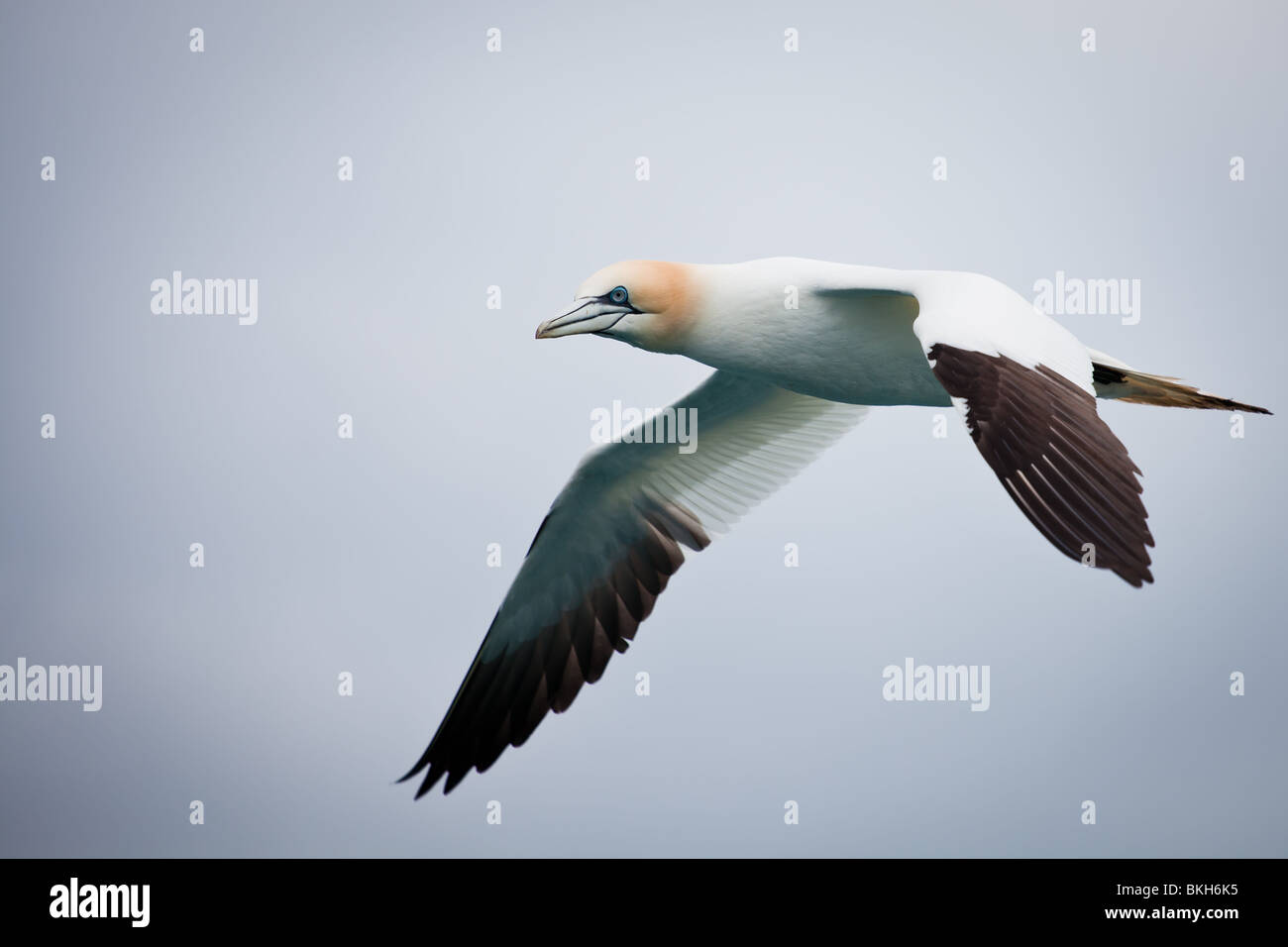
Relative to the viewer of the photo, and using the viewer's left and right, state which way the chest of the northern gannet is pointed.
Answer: facing the viewer and to the left of the viewer
